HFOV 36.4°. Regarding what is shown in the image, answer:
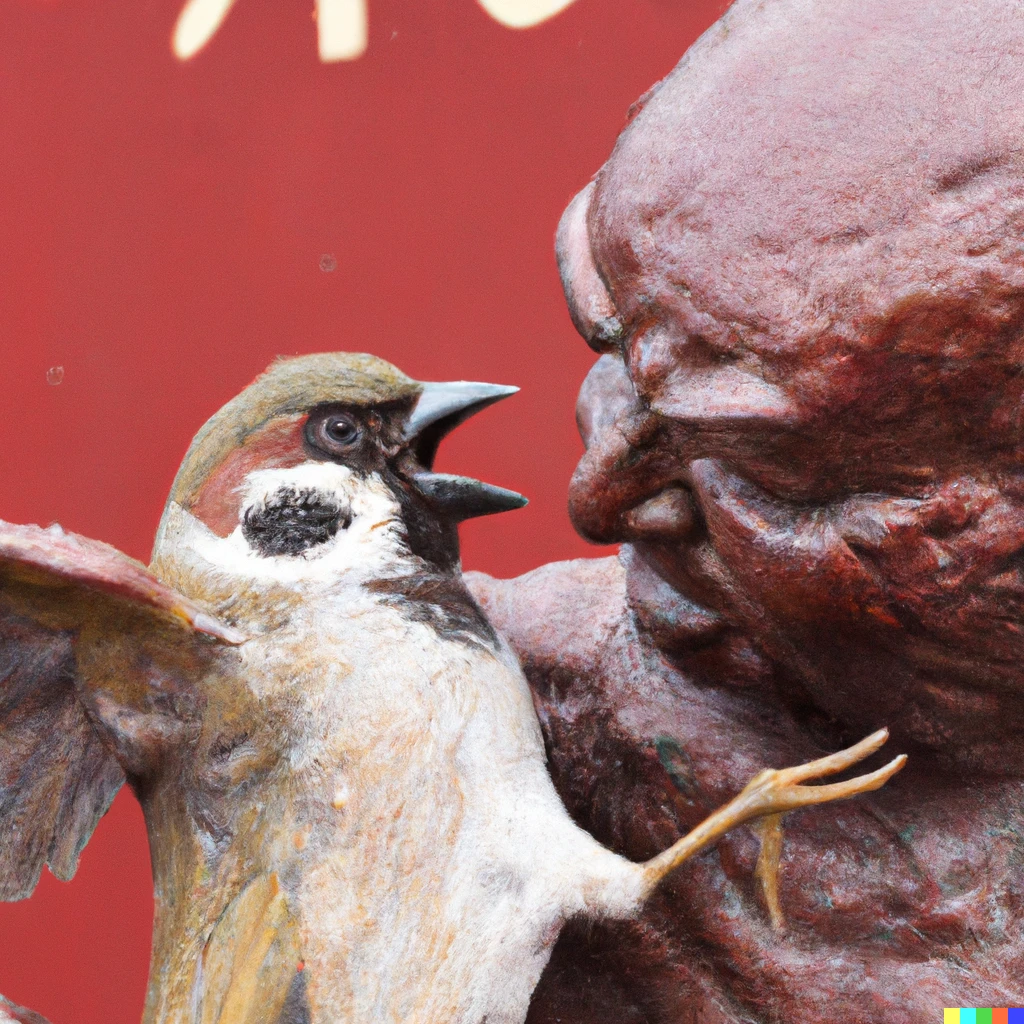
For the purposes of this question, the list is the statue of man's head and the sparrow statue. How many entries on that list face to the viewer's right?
1

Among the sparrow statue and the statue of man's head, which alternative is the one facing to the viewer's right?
the sparrow statue

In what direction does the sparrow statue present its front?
to the viewer's right

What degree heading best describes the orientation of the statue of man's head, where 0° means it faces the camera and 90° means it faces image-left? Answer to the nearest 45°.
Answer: approximately 45°
